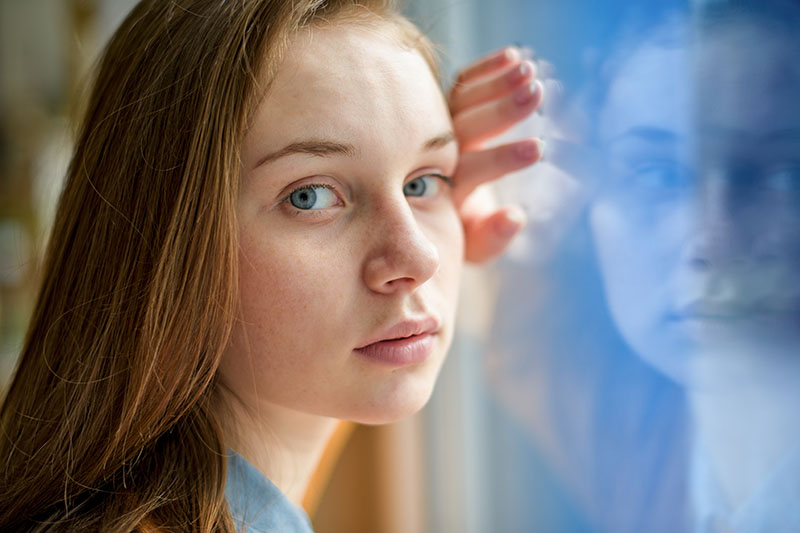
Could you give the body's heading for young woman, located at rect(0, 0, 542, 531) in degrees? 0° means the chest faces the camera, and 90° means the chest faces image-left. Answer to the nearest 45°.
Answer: approximately 315°

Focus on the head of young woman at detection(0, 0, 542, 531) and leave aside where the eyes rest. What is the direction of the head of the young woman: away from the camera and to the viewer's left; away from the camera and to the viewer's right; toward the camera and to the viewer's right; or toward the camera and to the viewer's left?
toward the camera and to the viewer's right
